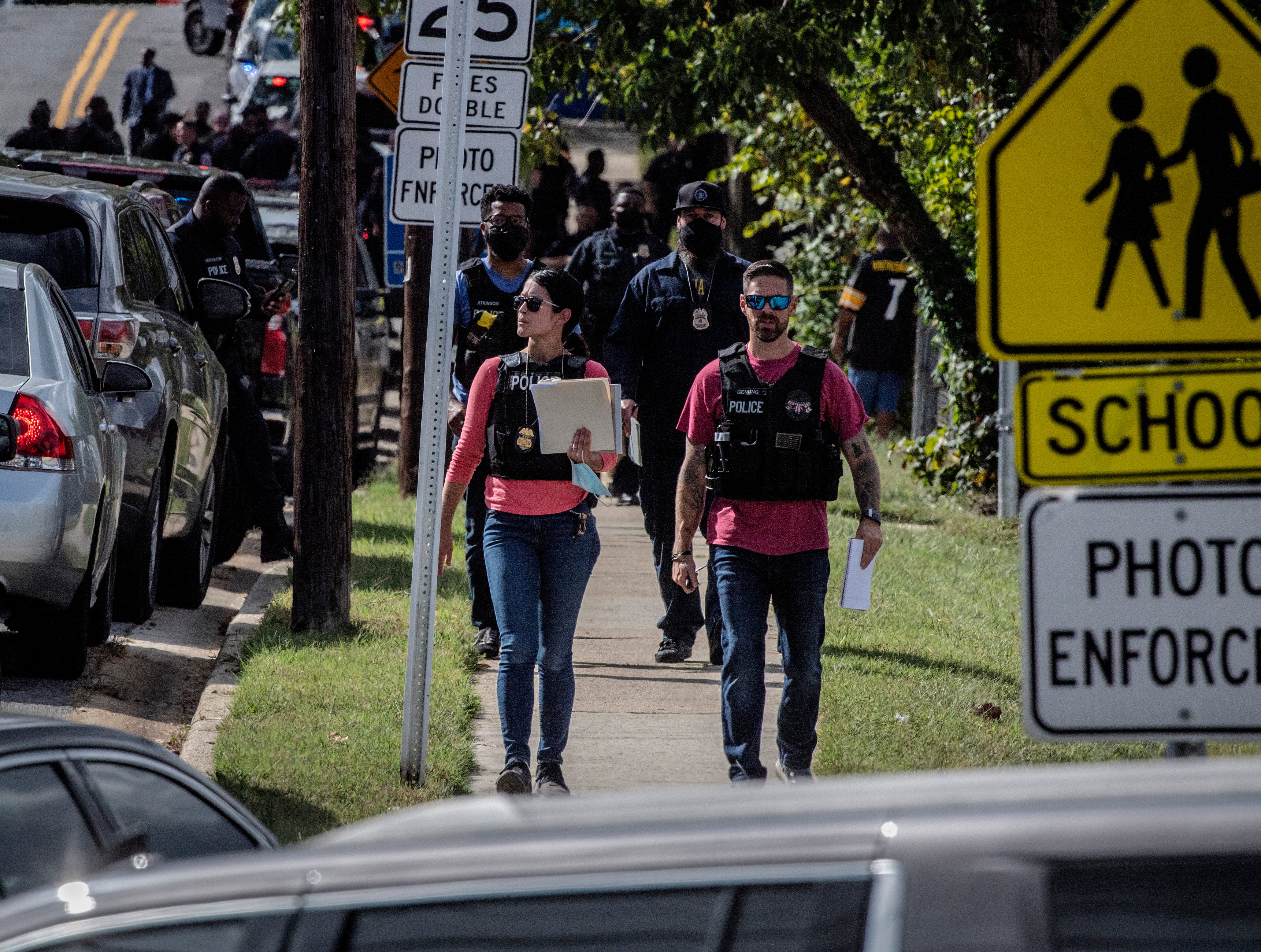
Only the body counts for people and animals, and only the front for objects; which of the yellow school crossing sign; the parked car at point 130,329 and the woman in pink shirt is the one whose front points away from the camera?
the parked car

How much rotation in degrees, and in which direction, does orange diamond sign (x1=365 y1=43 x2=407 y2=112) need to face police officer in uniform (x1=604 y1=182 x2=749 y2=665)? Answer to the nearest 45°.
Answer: approximately 45° to its left

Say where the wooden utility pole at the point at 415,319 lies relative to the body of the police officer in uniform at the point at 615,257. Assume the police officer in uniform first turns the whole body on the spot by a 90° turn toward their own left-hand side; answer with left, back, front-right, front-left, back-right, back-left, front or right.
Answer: back-left

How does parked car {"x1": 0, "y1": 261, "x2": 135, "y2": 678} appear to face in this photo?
away from the camera

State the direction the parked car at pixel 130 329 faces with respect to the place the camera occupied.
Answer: facing away from the viewer

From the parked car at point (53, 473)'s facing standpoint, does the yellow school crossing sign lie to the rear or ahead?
to the rear

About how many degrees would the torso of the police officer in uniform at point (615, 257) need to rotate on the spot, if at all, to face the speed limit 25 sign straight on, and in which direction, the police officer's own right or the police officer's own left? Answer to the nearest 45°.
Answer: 0° — they already face it

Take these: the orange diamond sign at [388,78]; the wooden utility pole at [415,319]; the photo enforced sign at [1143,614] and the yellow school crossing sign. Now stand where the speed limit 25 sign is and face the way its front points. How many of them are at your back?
2

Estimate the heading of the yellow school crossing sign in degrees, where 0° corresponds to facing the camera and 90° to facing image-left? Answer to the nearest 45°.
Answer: approximately 0°

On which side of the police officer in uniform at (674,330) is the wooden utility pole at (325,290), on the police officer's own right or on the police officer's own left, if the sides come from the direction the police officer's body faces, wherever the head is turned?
on the police officer's own right
